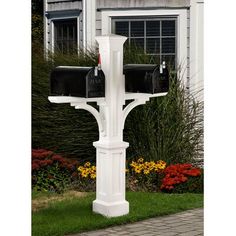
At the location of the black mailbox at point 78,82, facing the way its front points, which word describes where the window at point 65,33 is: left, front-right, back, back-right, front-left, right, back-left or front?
back-left
